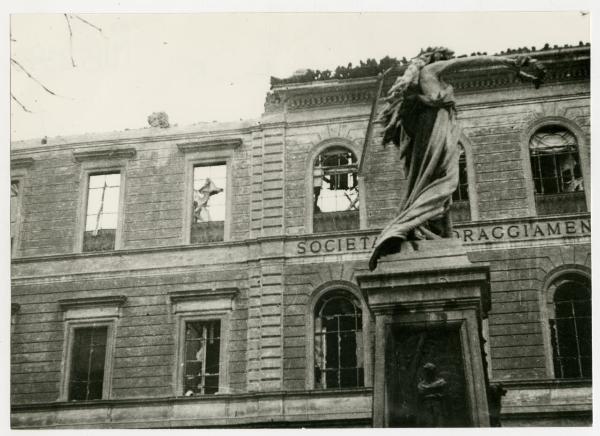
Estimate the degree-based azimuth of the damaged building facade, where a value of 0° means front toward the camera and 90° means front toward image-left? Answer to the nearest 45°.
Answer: approximately 0°

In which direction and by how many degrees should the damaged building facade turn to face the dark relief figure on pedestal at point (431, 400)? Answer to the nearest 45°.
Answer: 0° — it already faces it

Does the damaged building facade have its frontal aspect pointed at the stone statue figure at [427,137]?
yes
